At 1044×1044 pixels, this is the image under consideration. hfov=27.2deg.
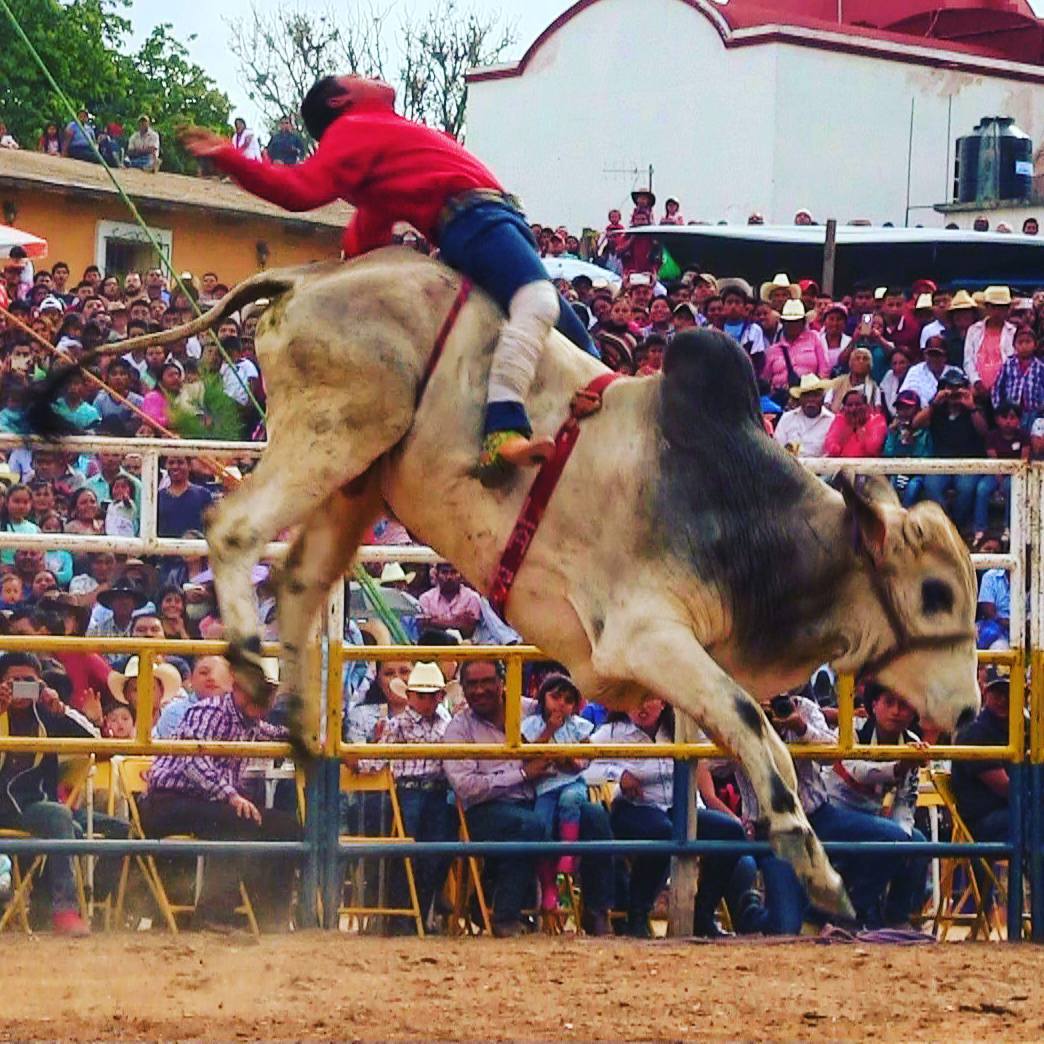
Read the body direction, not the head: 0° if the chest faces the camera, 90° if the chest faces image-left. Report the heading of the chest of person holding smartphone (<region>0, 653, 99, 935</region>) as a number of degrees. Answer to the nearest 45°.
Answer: approximately 0°

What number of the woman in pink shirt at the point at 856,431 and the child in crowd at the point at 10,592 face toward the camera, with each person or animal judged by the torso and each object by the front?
2

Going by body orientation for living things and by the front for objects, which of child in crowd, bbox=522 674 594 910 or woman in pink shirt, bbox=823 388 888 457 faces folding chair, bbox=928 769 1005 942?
the woman in pink shirt

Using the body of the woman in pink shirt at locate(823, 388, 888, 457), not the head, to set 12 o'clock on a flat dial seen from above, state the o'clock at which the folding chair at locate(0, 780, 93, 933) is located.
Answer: The folding chair is roughly at 1 o'clock from the woman in pink shirt.

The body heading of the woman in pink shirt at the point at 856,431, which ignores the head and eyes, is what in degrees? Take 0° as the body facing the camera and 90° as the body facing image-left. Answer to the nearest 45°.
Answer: approximately 0°

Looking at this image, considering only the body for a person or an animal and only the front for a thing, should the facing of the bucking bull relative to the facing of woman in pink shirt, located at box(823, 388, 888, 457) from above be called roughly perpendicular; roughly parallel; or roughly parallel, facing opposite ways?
roughly perpendicular

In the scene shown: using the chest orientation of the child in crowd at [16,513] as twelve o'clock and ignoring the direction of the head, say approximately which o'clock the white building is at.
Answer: The white building is roughly at 7 o'clock from the child in crowd.

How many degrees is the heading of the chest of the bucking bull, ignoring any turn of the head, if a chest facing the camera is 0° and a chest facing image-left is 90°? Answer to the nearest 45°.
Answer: approximately 270°

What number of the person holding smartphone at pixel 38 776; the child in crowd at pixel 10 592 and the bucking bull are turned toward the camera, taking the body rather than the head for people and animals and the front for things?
2

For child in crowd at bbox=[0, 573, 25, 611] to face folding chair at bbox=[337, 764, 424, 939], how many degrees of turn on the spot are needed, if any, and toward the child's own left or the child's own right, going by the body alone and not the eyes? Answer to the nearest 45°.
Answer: approximately 45° to the child's own left
